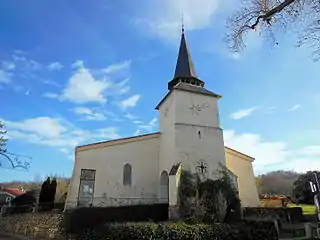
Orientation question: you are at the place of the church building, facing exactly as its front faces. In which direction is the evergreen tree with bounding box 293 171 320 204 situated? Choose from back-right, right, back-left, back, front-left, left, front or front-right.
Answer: back-left

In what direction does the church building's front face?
toward the camera

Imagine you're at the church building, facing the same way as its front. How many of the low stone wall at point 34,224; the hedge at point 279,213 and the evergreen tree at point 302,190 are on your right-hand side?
1

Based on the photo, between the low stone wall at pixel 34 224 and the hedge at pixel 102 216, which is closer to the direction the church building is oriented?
the hedge

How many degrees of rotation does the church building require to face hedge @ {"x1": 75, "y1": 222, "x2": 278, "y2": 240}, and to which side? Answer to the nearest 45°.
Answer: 0° — it already faces it

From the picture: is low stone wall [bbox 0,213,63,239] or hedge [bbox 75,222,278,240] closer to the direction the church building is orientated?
the hedge

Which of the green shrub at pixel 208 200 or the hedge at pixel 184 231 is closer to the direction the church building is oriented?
the hedge

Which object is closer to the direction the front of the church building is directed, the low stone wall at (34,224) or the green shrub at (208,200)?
the green shrub

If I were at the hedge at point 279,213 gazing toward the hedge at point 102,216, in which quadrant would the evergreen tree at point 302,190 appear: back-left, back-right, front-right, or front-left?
back-right

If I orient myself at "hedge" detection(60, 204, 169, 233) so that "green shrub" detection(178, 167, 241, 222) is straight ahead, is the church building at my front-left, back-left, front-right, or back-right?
front-left

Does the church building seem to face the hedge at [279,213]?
no

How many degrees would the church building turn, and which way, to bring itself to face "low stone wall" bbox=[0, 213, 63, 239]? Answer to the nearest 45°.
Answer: approximately 90° to its right
